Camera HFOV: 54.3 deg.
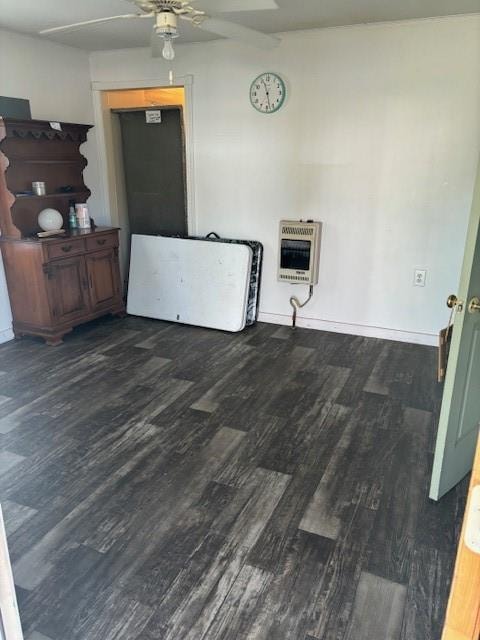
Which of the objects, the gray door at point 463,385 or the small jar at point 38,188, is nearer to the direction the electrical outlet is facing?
the gray door

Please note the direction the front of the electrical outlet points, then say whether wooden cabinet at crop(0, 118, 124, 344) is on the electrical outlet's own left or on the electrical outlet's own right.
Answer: on the electrical outlet's own right

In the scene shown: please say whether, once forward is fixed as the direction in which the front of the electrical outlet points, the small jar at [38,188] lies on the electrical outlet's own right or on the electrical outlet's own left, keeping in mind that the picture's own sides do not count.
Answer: on the electrical outlet's own right

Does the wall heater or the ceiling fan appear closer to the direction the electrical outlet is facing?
the ceiling fan

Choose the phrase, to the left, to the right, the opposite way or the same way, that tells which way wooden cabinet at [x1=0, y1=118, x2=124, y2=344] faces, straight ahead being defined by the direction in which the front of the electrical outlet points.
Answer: to the left

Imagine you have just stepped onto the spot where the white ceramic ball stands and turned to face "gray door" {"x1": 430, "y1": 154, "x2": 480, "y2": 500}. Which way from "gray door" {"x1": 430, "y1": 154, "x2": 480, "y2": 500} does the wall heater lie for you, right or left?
left

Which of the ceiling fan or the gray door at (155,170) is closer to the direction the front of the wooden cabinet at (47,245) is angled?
the ceiling fan

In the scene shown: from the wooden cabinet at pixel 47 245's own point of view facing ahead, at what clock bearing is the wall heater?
The wall heater is roughly at 11 o'clock from the wooden cabinet.

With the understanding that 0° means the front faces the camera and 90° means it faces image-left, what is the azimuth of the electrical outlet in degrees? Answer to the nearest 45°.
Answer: approximately 0°

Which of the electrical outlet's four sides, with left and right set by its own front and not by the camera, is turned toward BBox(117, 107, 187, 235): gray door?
right

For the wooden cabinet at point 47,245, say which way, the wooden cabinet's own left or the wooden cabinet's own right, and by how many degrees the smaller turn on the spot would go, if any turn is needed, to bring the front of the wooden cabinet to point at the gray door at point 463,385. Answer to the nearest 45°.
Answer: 0° — it already faces it
